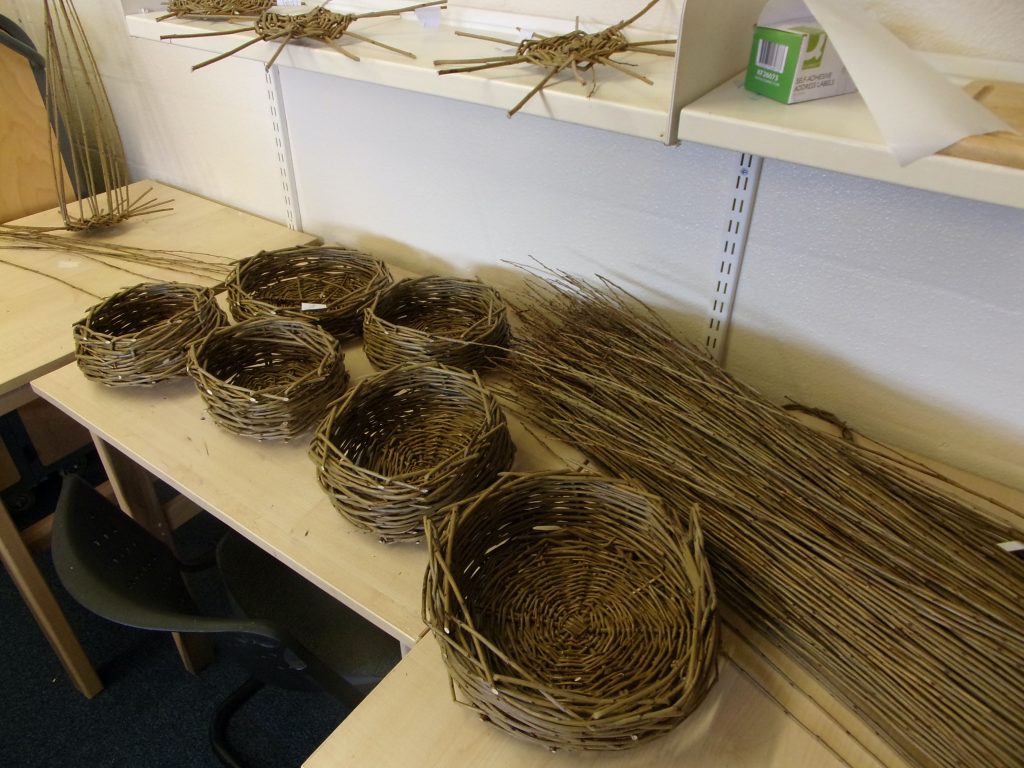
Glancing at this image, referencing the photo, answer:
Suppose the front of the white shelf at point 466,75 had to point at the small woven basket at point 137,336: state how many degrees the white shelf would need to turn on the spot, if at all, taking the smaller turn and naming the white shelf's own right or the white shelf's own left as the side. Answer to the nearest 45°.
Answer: approximately 45° to the white shelf's own right

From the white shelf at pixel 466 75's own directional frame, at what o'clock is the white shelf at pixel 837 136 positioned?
the white shelf at pixel 837 136 is roughly at 9 o'clock from the white shelf at pixel 466 75.

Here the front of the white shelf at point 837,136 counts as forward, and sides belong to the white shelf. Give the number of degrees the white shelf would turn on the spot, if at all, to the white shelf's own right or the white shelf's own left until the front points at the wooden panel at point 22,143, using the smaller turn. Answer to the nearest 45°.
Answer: approximately 45° to the white shelf's own right

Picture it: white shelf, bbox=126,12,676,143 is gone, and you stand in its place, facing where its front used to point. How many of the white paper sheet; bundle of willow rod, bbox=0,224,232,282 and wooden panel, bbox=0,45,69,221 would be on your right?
2

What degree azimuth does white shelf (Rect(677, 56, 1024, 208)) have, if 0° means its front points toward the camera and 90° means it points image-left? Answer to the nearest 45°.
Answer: approximately 45°

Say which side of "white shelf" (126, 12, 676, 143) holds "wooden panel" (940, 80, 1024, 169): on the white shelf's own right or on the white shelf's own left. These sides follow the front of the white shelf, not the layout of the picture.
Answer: on the white shelf's own left

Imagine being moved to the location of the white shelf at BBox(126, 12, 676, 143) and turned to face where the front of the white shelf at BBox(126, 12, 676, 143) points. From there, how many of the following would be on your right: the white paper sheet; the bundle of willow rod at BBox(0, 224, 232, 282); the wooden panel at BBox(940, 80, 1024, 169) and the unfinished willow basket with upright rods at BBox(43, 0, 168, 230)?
2
